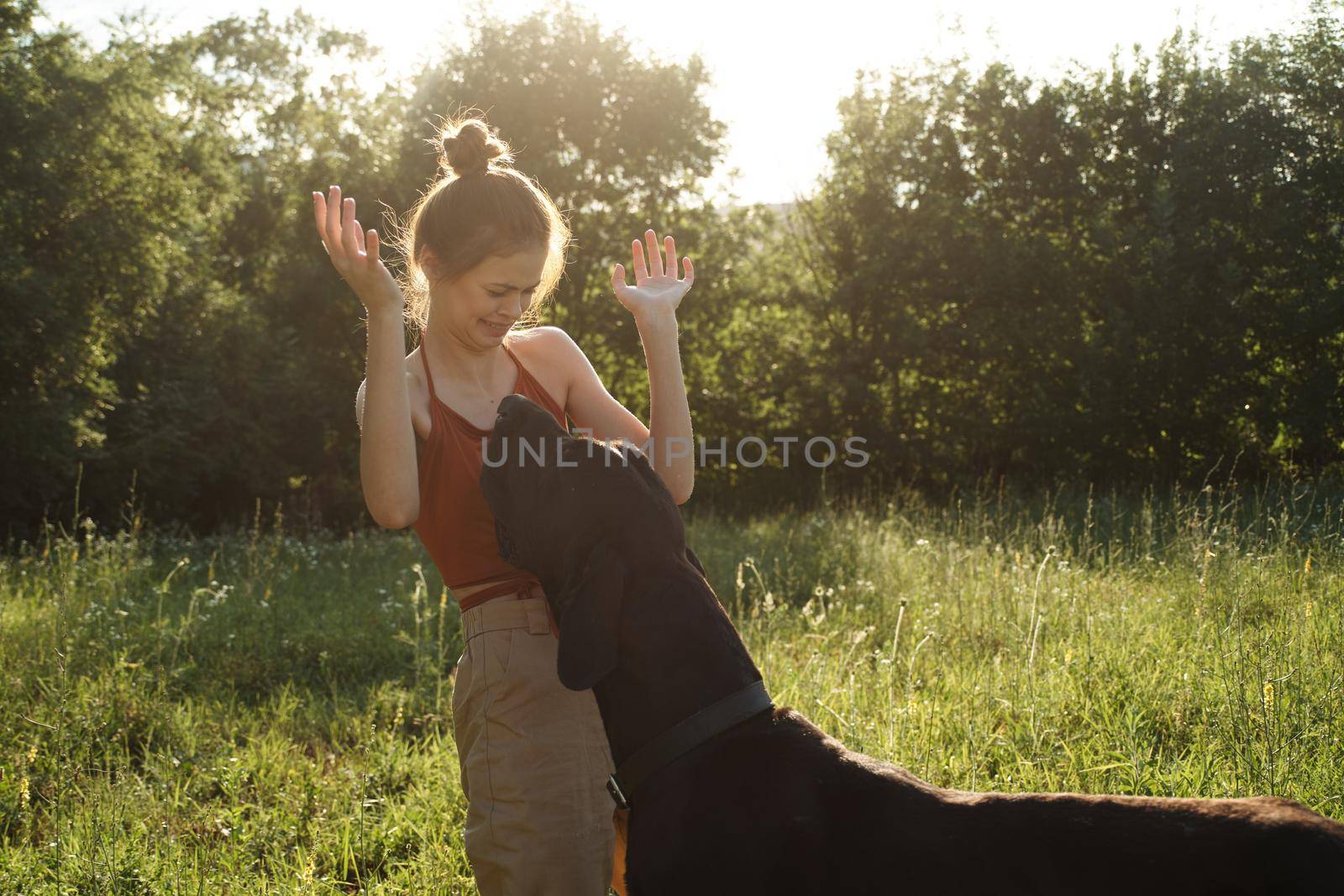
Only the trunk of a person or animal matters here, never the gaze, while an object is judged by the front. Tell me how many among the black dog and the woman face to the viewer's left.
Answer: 1

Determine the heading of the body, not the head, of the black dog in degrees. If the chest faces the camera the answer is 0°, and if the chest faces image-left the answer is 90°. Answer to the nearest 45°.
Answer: approximately 90°

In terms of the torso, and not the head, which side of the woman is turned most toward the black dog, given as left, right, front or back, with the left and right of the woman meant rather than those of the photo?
front

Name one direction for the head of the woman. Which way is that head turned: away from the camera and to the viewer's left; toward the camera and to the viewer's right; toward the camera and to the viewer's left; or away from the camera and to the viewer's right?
toward the camera and to the viewer's right

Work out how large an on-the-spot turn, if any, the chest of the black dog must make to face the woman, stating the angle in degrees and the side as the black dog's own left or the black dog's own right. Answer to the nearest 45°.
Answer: approximately 45° to the black dog's own right
